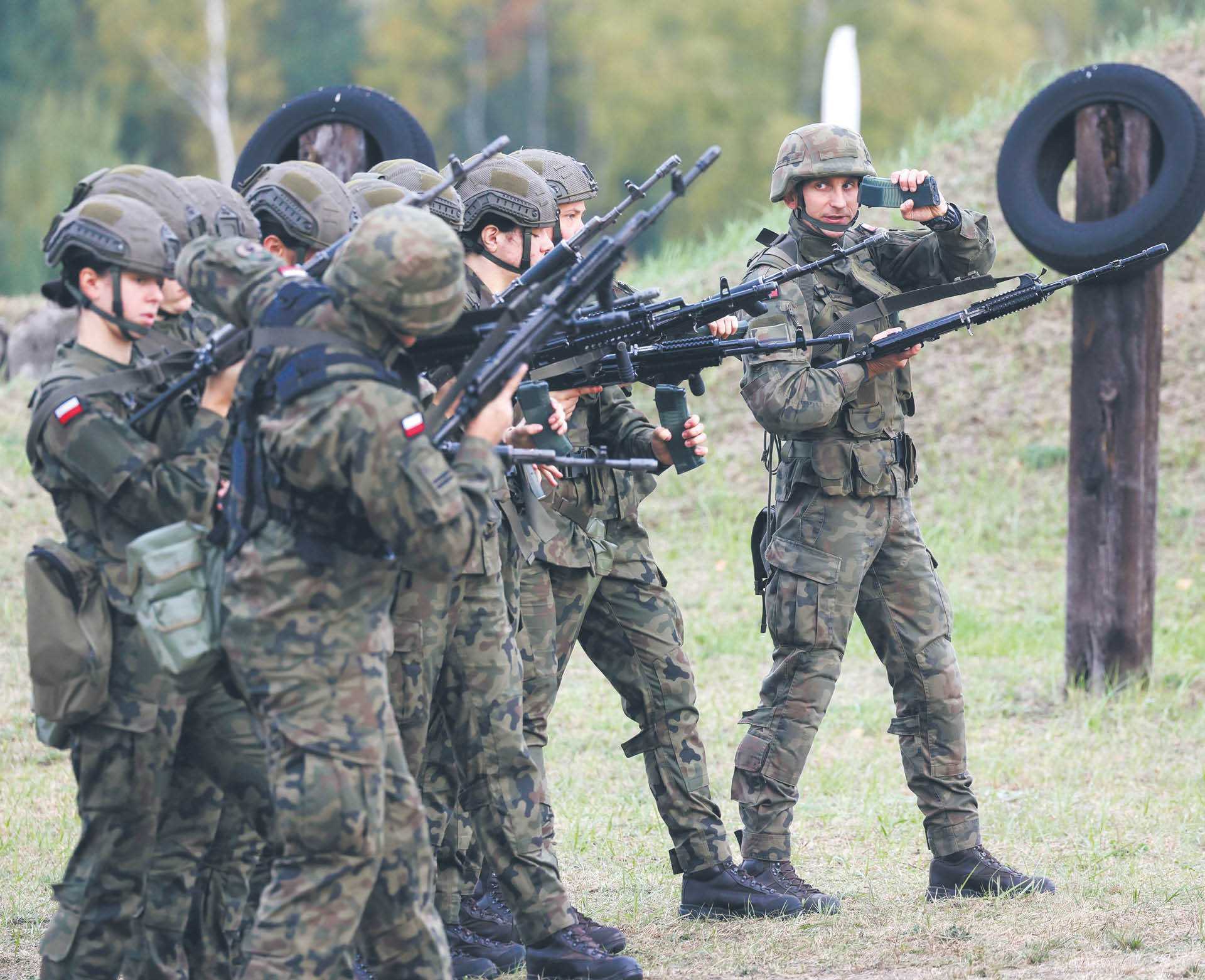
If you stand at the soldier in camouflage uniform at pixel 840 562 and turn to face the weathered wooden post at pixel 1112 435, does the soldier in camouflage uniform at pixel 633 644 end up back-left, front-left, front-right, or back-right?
back-left

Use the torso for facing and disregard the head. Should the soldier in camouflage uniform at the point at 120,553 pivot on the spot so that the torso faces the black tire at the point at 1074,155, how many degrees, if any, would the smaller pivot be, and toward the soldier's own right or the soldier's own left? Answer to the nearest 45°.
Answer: approximately 45° to the soldier's own left

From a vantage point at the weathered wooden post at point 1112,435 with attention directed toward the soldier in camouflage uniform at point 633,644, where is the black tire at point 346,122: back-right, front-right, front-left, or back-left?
front-right

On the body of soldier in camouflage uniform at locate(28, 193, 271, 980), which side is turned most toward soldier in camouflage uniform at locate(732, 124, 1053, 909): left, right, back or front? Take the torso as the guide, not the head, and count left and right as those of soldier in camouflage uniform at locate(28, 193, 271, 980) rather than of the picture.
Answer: front

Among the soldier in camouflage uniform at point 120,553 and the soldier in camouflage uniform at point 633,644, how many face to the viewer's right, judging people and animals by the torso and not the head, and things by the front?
2

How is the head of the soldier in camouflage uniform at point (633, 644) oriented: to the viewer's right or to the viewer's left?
to the viewer's right

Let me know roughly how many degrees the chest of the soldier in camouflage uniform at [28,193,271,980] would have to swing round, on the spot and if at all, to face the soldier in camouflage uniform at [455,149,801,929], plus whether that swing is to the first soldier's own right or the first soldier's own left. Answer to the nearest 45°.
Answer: approximately 45° to the first soldier's own left

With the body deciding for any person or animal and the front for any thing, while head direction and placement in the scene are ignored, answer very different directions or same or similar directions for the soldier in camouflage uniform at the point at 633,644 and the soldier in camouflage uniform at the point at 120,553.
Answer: same or similar directions

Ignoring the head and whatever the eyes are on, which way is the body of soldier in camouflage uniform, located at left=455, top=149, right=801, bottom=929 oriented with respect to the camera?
to the viewer's right

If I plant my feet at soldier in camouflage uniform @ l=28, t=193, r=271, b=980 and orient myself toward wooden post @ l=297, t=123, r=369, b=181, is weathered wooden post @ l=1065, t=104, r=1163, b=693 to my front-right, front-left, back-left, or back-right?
front-right

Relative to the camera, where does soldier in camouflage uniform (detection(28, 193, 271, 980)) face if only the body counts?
to the viewer's right

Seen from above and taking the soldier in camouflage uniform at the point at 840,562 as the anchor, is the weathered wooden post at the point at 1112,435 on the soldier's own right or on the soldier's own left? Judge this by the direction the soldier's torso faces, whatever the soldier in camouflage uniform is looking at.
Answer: on the soldier's own left

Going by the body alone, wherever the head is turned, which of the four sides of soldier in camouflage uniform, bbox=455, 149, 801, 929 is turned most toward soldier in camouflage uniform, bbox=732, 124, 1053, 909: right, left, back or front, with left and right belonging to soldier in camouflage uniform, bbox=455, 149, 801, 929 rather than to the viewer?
front

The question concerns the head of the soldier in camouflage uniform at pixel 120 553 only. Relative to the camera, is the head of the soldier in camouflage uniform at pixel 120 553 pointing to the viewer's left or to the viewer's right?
to the viewer's right

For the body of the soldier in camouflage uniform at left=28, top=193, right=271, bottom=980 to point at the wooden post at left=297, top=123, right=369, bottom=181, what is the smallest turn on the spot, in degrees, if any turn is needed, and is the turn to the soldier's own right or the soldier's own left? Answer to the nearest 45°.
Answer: approximately 90° to the soldier's own left

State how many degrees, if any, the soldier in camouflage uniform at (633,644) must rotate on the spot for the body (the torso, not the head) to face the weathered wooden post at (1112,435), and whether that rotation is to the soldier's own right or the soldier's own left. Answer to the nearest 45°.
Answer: approximately 45° to the soldier's own left
